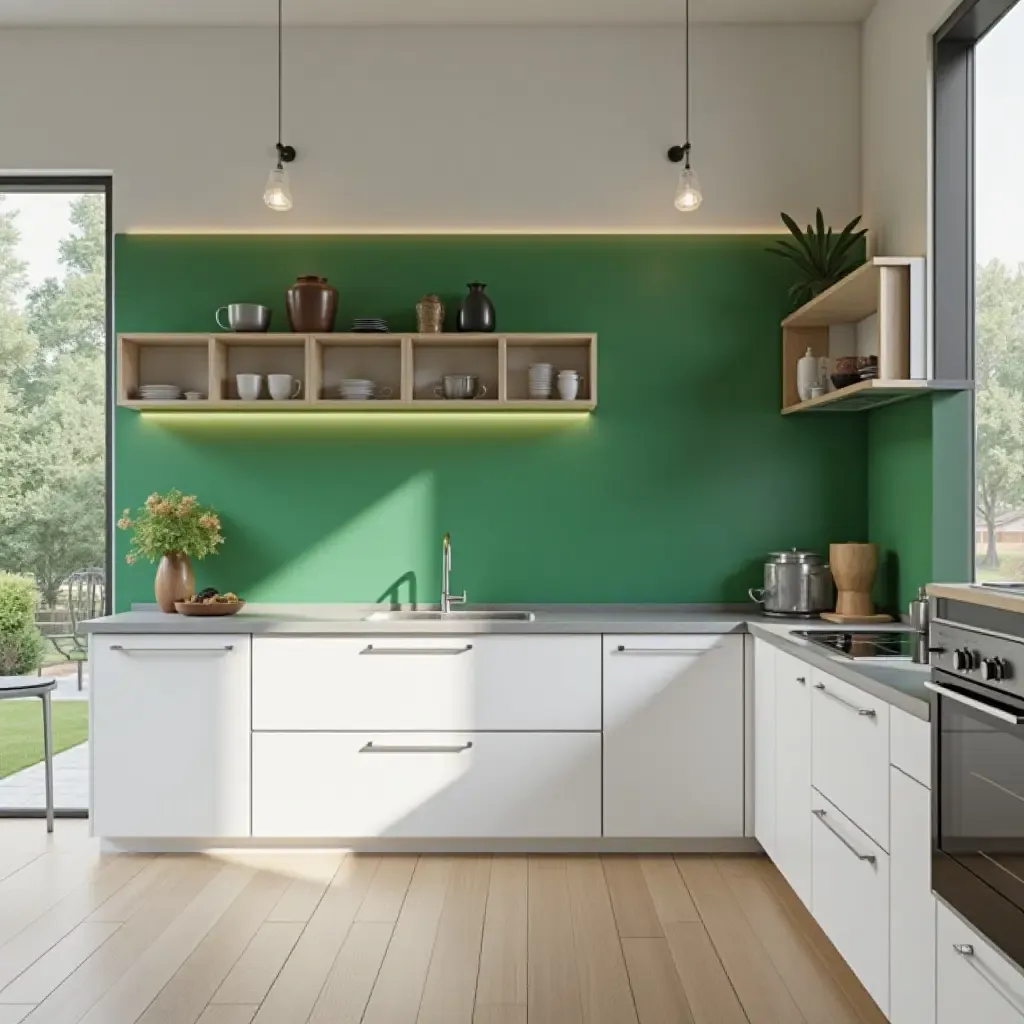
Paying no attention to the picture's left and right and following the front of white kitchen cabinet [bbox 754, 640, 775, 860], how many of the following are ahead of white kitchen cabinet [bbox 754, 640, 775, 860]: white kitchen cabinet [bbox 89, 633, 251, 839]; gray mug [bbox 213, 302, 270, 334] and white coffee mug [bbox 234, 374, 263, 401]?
3

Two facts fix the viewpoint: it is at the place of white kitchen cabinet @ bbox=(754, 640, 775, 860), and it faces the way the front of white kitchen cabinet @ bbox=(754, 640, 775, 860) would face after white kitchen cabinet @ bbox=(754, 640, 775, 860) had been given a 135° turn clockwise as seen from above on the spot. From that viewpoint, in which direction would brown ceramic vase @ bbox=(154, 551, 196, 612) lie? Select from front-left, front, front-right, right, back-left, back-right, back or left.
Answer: back-left

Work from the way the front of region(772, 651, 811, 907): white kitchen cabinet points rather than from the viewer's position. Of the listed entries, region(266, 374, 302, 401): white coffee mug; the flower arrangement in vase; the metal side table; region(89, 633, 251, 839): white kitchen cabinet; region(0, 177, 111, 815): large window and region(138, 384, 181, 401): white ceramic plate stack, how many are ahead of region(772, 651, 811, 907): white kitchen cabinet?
6

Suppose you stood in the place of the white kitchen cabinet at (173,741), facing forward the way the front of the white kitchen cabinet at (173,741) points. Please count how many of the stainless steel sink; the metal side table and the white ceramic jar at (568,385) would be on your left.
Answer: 2

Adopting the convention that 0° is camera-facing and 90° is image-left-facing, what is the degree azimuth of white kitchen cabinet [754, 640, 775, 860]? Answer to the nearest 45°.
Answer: approximately 90°

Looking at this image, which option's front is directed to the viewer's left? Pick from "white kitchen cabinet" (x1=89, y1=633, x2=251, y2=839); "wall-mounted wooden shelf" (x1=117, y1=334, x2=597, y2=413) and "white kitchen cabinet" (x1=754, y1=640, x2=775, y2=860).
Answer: "white kitchen cabinet" (x1=754, y1=640, x2=775, y2=860)

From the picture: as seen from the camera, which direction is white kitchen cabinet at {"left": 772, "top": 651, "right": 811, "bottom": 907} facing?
to the viewer's left

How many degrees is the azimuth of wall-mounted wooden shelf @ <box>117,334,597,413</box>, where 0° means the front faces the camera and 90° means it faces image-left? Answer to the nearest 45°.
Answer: approximately 0°

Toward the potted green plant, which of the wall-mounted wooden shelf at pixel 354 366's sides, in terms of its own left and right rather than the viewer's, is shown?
left

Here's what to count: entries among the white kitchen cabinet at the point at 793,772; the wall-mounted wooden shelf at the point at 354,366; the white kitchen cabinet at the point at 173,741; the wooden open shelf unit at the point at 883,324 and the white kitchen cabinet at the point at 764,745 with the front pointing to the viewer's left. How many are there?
3

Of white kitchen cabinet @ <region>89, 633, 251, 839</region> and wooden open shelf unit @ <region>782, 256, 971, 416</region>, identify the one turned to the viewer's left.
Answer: the wooden open shelf unit

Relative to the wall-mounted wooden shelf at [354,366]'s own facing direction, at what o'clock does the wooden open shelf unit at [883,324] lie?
The wooden open shelf unit is roughly at 10 o'clock from the wall-mounted wooden shelf.

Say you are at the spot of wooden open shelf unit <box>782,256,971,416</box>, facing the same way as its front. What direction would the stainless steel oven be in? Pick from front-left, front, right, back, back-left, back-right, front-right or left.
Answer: left

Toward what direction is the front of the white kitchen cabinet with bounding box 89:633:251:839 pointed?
toward the camera
